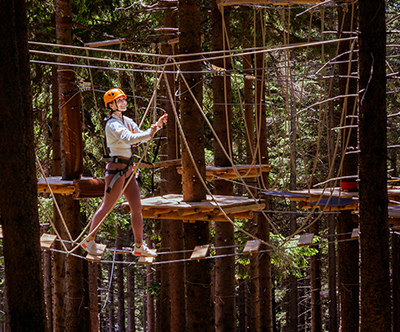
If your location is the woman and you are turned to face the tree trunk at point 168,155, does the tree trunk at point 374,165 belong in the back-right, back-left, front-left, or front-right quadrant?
back-right

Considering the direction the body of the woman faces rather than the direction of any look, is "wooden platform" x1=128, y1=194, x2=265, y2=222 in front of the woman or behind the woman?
in front

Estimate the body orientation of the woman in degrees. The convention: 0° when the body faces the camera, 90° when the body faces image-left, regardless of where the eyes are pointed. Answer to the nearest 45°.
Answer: approximately 270°

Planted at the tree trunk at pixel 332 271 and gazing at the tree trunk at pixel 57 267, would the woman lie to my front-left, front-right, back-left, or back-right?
front-left

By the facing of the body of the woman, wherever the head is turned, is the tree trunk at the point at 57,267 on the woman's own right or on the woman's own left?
on the woman's own left

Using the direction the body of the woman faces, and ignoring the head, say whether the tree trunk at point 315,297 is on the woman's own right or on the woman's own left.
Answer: on the woman's own left

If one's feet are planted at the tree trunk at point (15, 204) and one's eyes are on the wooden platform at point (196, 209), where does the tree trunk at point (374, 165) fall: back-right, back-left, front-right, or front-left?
front-right

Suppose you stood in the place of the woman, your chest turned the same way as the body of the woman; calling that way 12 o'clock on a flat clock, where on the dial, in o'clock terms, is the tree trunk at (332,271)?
The tree trunk is roughly at 10 o'clock from the woman.

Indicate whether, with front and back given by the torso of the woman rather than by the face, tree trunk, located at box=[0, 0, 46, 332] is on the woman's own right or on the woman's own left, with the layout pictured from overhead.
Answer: on the woman's own right
